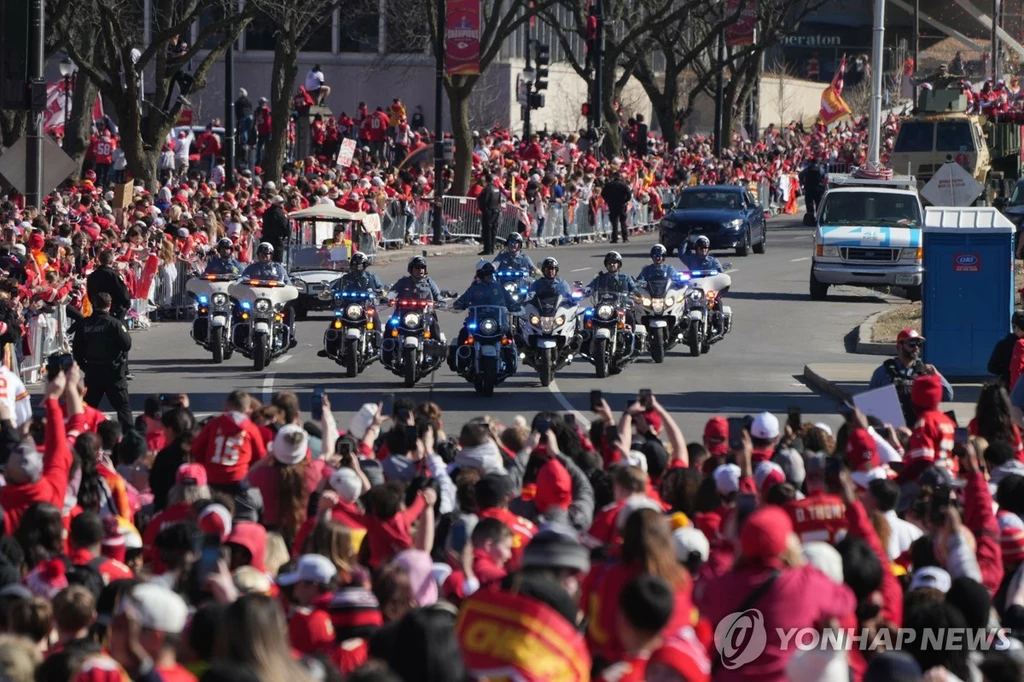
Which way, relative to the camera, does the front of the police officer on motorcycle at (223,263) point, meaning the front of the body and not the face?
toward the camera

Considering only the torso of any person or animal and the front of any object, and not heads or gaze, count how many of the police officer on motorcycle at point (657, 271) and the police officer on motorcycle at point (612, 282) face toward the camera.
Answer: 2

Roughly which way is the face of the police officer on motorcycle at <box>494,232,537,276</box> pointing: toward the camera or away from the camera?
toward the camera

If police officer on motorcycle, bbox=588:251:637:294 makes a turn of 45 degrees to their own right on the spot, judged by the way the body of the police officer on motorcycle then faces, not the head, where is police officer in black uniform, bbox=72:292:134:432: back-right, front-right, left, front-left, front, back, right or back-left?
front

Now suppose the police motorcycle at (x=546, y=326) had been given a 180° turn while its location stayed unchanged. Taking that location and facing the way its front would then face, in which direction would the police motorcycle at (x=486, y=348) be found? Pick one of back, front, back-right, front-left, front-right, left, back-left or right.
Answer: back-left

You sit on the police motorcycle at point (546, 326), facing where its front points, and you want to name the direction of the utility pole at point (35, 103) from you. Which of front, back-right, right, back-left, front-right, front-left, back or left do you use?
right

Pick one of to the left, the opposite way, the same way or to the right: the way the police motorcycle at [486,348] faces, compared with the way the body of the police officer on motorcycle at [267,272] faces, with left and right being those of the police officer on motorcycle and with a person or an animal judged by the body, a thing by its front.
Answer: the same way

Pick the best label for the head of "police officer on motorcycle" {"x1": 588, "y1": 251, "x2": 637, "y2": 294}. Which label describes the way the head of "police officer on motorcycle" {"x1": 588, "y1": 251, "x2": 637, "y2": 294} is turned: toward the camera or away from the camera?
toward the camera

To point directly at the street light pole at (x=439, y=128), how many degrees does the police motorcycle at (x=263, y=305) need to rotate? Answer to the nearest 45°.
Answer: approximately 180°

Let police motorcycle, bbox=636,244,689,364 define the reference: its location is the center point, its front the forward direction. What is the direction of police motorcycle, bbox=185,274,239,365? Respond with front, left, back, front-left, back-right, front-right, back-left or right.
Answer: right

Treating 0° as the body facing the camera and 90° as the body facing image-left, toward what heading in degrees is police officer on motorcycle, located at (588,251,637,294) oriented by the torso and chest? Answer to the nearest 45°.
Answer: approximately 0°

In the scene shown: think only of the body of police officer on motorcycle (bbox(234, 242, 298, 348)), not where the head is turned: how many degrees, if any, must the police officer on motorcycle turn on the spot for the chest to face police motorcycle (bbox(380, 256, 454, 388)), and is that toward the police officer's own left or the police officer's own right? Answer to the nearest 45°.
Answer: approximately 45° to the police officer's own left

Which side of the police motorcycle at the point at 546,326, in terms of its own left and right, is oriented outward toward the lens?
front

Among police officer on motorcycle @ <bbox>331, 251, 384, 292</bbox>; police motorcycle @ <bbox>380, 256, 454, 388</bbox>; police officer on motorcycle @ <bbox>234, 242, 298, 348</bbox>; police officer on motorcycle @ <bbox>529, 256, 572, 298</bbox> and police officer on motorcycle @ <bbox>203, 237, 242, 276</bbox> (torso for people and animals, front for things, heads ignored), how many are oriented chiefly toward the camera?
5

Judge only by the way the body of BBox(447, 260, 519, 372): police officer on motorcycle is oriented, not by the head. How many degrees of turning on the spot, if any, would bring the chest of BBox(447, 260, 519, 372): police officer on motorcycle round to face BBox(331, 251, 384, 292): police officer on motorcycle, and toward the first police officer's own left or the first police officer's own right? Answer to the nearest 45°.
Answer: approximately 135° to the first police officer's own right

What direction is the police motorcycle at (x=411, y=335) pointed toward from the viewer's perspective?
toward the camera

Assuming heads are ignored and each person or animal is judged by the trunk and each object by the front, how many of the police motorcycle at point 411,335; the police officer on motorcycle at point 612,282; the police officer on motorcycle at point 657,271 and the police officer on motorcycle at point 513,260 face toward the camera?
4

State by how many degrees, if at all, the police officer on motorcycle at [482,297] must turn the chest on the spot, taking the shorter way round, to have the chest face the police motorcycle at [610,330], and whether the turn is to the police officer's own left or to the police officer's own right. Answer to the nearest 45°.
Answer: approximately 135° to the police officer's own left

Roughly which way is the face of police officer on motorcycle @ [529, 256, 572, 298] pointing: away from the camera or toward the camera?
toward the camera

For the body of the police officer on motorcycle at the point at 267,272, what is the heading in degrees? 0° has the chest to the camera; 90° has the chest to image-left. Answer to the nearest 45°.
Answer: approximately 0°

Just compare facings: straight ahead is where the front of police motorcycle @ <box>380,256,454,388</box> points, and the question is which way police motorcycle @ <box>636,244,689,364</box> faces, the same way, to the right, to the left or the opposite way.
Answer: the same way

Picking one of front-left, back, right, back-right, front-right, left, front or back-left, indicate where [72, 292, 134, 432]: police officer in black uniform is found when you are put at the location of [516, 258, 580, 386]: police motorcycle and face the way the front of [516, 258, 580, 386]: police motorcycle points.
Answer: front-right
